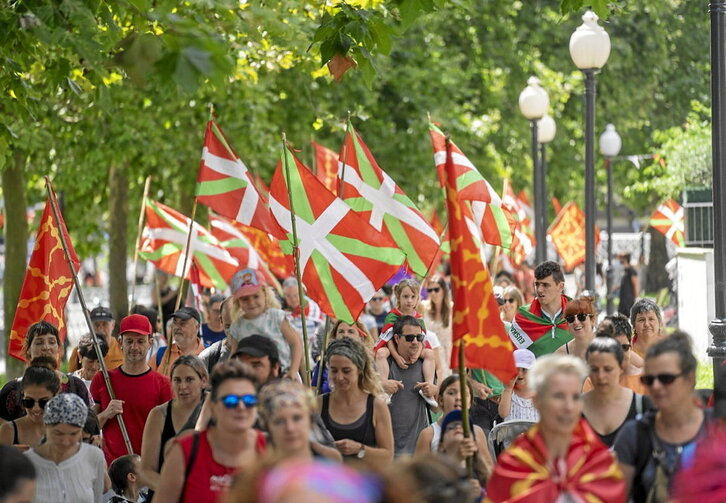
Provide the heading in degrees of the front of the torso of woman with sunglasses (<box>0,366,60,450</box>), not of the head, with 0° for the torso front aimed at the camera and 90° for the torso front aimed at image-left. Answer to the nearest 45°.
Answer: approximately 0°

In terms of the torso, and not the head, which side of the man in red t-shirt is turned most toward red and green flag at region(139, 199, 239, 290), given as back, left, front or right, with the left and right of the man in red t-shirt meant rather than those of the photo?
back

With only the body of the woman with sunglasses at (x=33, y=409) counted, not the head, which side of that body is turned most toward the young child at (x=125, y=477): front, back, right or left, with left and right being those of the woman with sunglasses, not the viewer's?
left

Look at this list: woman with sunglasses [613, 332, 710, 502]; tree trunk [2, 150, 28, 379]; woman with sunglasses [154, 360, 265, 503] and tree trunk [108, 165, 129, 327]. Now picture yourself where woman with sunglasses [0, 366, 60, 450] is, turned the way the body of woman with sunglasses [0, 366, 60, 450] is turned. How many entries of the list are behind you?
2

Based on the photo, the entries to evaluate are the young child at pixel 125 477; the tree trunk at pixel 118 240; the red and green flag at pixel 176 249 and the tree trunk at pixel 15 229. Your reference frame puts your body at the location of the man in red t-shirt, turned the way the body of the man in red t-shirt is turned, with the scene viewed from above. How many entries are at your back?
3

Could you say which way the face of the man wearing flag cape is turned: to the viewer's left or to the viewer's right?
to the viewer's left

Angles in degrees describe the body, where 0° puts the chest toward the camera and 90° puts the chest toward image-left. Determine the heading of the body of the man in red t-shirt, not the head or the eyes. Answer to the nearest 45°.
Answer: approximately 0°

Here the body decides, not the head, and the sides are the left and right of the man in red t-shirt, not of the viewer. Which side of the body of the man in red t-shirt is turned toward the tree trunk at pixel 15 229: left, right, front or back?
back
